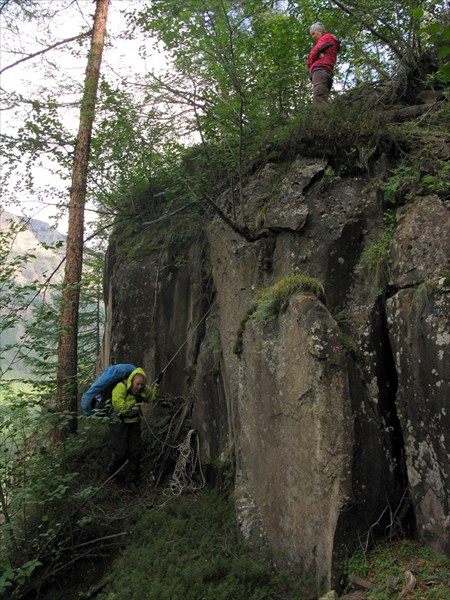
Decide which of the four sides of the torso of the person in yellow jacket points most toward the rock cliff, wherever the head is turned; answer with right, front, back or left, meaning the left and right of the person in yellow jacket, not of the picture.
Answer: front

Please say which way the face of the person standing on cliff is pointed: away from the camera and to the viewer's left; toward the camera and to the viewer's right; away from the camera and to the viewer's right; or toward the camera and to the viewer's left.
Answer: toward the camera and to the viewer's left

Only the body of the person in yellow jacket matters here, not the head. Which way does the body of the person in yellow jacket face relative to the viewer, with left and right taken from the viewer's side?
facing the viewer and to the right of the viewer

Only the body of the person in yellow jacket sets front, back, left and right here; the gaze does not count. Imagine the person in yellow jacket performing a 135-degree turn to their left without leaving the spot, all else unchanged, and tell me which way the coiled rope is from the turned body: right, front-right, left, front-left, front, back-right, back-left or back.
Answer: right
